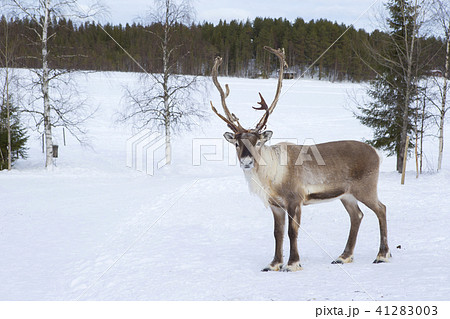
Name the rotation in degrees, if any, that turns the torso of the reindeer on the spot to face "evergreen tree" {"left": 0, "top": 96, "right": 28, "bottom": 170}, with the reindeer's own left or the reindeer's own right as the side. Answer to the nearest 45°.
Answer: approximately 90° to the reindeer's own right

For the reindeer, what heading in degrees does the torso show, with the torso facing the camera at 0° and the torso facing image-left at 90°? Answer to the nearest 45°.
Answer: approximately 45°

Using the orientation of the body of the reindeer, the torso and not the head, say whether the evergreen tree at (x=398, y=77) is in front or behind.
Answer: behind

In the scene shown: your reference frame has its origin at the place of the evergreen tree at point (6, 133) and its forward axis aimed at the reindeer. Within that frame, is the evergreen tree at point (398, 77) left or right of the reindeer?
left
